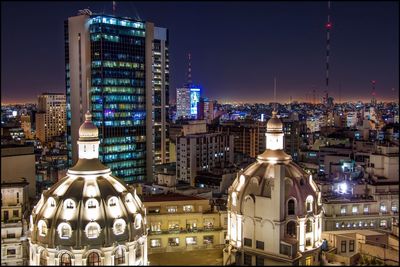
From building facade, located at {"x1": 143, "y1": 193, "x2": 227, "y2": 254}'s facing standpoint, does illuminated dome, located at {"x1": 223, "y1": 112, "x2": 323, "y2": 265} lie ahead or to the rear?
ahead

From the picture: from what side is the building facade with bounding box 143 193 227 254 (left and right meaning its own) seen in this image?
front

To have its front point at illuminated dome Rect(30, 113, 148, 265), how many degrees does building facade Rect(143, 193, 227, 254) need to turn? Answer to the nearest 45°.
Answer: approximately 45° to its right

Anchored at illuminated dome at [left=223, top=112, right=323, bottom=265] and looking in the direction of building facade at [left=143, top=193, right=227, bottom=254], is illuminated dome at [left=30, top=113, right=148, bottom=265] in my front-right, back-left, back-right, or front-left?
front-left

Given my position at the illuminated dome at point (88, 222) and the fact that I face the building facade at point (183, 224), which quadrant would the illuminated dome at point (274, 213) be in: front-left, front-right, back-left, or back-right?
front-right
